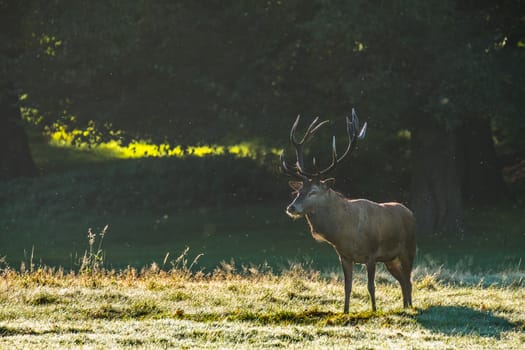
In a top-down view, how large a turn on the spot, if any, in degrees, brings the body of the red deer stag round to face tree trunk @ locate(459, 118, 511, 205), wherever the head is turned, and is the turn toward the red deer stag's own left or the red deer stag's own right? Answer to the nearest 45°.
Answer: approximately 135° to the red deer stag's own right

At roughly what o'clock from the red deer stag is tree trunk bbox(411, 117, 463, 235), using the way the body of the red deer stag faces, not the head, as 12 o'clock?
The tree trunk is roughly at 5 o'clock from the red deer stag.

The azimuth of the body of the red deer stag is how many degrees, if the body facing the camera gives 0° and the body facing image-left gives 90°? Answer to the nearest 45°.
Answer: approximately 45°
